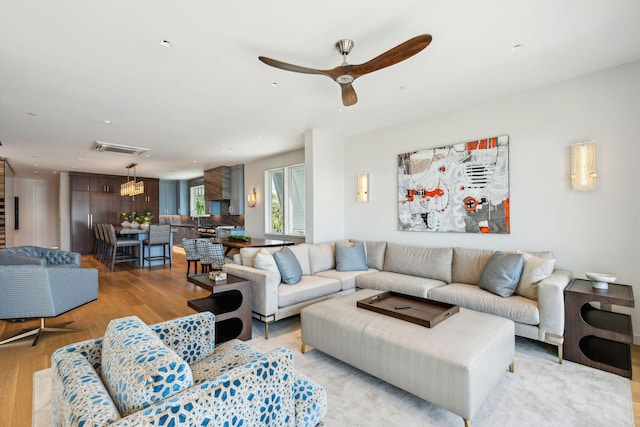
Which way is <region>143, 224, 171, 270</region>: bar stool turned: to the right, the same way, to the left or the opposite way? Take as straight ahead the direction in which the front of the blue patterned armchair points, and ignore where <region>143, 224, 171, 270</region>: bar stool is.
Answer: to the left

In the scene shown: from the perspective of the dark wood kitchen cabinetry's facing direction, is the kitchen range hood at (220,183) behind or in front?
in front

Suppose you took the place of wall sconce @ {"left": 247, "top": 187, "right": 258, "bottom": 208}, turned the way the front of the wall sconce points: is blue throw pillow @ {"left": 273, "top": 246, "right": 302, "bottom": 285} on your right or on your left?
on your left

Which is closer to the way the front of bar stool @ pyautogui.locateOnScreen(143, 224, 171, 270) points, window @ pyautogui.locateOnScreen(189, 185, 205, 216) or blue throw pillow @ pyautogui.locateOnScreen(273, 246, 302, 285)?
the window

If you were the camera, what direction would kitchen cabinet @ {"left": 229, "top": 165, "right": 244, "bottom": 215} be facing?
facing the viewer and to the left of the viewer

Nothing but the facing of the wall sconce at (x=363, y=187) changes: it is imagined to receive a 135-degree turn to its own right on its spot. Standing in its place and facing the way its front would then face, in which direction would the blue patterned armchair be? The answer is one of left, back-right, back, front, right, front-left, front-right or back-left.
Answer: back

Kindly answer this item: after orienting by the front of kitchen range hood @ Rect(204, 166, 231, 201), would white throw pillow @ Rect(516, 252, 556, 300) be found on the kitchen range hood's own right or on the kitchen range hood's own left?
on the kitchen range hood's own left

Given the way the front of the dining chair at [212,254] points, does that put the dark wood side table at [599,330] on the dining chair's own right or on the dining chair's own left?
on the dining chair's own right

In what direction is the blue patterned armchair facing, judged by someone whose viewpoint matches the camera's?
facing away from the viewer and to the right of the viewer

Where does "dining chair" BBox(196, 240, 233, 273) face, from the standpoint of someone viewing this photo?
facing away from the viewer and to the right of the viewer

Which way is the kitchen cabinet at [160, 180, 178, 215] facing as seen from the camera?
toward the camera

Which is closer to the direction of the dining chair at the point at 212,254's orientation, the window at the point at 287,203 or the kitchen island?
the window

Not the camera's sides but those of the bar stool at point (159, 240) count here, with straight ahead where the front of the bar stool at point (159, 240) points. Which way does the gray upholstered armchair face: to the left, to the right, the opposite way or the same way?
to the right
